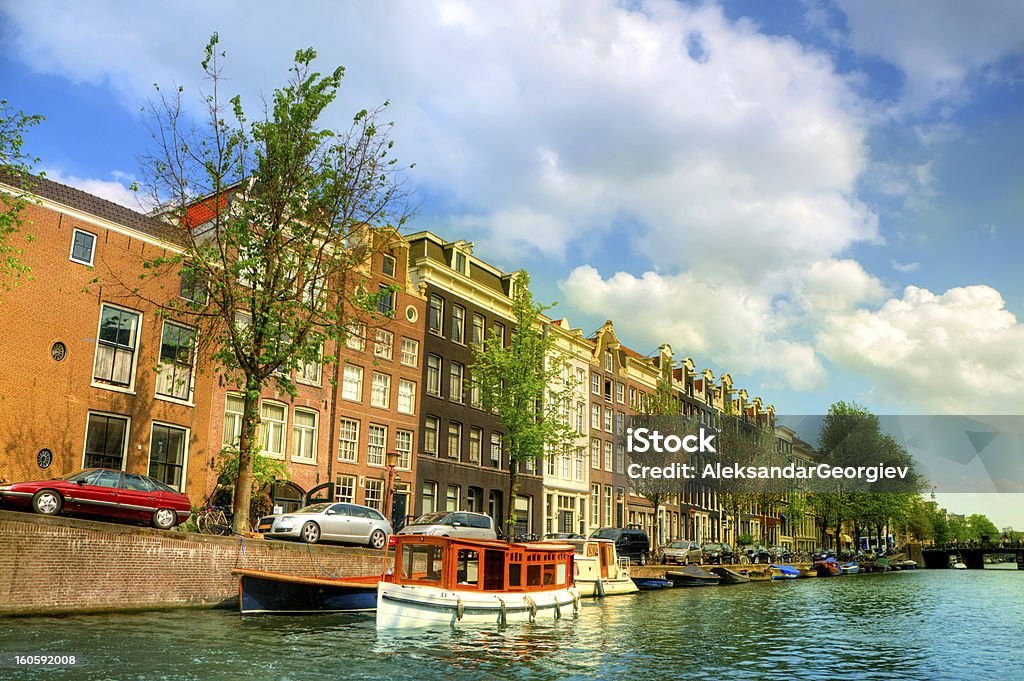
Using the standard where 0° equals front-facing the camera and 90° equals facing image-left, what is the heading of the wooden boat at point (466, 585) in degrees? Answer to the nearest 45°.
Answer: approximately 45°

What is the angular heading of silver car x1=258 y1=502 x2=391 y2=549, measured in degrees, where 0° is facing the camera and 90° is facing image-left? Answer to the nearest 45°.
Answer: approximately 45°

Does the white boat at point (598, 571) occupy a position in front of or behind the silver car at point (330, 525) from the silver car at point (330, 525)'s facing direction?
behind

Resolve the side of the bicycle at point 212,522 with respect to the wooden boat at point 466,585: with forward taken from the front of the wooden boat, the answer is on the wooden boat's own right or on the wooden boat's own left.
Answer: on the wooden boat's own right

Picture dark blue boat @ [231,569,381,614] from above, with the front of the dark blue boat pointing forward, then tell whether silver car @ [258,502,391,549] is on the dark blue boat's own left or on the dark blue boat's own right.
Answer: on the dark blue boat's own right

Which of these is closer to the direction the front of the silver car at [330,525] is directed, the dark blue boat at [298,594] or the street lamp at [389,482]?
the dark blue boat

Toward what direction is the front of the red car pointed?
to the viewer's left

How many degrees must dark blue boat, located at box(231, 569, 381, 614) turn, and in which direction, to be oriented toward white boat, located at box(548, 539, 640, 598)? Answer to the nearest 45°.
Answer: approximately 135° to its right

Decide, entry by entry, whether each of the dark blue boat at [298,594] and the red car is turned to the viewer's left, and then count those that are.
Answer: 2

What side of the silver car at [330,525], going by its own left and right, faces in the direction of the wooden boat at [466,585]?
left

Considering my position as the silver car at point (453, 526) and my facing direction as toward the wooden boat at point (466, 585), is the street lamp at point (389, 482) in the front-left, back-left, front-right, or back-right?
back-right

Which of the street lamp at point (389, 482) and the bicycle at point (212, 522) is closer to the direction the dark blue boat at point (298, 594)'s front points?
the bicycle

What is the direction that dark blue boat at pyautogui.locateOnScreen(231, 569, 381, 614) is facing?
to the viewer's left
